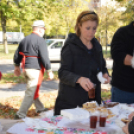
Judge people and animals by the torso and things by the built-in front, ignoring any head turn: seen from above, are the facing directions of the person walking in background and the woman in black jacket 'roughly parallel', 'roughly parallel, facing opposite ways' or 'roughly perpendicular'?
roughly perpendicular

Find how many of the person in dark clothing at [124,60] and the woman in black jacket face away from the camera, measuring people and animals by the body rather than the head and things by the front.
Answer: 0

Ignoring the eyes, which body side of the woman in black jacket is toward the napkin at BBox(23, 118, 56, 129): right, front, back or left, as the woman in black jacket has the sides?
right

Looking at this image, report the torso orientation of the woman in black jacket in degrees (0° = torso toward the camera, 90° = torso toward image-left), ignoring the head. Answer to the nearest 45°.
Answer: approximately 315°
